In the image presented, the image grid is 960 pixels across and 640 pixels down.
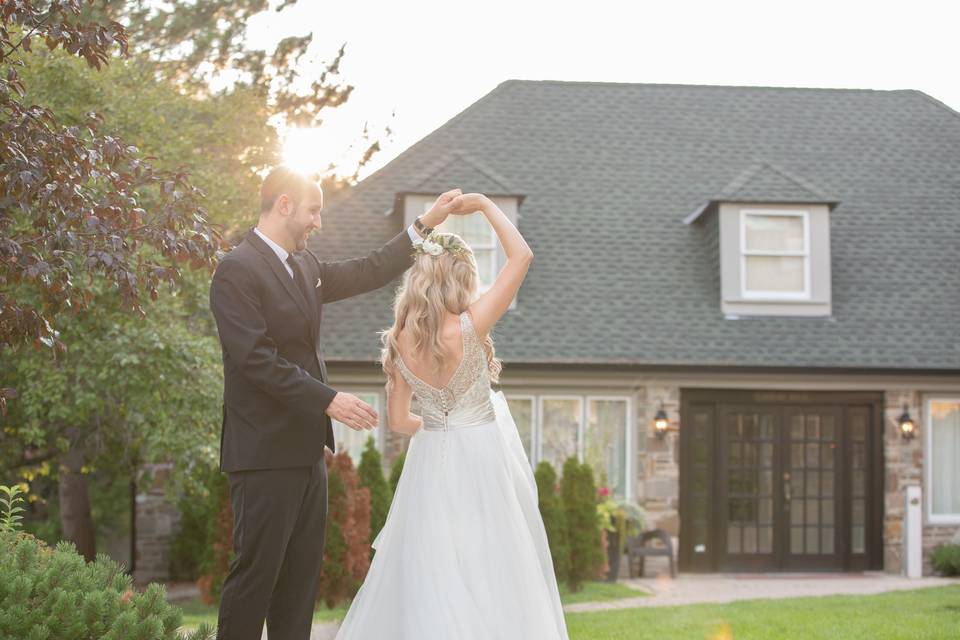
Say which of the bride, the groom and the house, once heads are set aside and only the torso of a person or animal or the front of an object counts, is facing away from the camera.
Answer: the bride

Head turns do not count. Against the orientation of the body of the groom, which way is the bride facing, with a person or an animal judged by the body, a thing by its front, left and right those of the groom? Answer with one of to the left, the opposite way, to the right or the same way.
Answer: to the left

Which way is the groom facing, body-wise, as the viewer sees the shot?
to the viewer's right

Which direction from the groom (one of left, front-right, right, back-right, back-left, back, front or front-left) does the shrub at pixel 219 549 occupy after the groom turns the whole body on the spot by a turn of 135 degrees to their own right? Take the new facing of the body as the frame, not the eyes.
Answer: back-right

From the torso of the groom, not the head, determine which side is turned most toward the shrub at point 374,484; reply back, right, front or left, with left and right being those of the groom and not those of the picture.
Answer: left

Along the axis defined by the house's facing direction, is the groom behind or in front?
in front

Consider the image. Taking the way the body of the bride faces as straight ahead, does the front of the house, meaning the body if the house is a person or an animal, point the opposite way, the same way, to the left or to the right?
the opposite way

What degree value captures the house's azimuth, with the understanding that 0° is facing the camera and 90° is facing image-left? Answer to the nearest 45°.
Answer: approximately 0°

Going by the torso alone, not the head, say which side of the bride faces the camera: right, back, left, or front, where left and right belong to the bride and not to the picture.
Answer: back

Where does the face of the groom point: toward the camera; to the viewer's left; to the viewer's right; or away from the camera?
to the viewer's right
